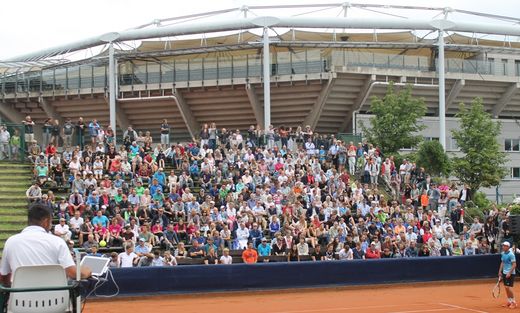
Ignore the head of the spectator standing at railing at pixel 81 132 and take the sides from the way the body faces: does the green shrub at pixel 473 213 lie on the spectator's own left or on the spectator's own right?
on the spectator's own left

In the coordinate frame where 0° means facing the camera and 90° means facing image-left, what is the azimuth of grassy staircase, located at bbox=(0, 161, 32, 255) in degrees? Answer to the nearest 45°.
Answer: approximately 0°

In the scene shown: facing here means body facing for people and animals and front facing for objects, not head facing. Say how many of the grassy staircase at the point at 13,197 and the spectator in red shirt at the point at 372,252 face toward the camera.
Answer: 2

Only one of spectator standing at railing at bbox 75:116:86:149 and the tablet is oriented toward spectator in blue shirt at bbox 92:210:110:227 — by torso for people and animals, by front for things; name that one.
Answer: the spectator standing at railing

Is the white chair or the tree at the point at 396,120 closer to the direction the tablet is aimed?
the white chair

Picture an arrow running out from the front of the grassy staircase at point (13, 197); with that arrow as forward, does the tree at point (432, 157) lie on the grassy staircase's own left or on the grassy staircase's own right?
on the grassy staircase's own left

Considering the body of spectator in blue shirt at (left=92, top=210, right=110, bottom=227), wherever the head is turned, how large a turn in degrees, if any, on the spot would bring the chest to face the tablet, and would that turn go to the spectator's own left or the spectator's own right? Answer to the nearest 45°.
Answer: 0° — they already face it
